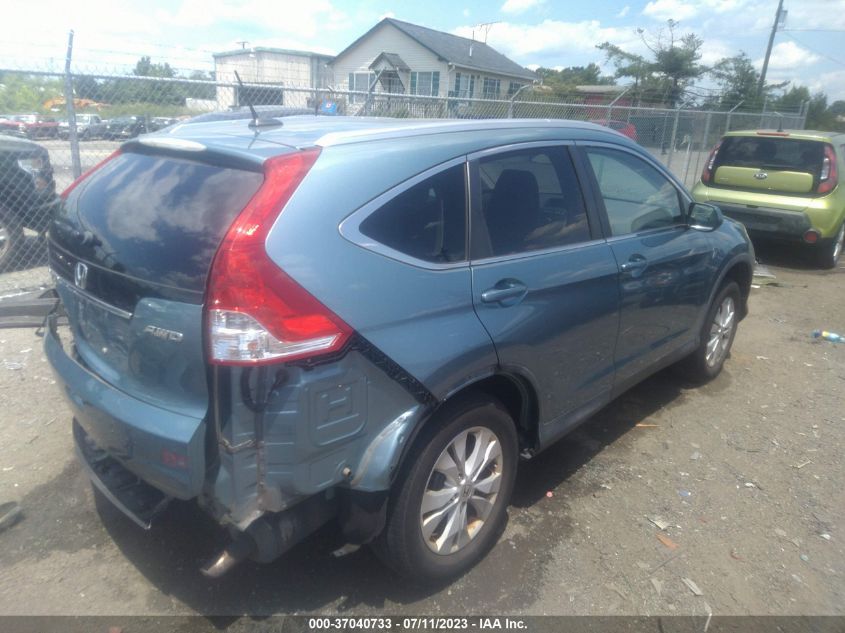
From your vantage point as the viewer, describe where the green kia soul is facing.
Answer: facing away from the viewer and to the right of the viewer

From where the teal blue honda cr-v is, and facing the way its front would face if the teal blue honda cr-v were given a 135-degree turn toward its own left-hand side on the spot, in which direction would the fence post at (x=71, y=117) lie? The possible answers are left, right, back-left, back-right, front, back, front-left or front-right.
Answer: front-right

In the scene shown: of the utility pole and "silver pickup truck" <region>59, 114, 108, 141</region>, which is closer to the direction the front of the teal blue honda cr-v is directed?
the utility pole

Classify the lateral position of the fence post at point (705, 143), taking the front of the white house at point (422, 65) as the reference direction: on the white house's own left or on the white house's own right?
on the white house's own left

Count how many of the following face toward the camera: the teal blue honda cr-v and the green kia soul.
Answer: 0

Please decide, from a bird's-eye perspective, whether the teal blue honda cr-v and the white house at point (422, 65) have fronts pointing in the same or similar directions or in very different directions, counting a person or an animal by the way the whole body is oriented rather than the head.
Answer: very different directions

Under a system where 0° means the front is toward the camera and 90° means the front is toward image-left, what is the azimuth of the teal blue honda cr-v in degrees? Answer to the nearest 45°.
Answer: approximately 225°

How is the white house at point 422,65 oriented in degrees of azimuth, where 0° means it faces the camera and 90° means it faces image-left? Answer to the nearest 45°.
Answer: approximately 45°

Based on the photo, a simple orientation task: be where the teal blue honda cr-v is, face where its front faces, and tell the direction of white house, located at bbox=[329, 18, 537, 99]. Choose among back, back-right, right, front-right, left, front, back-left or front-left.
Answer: front-left
